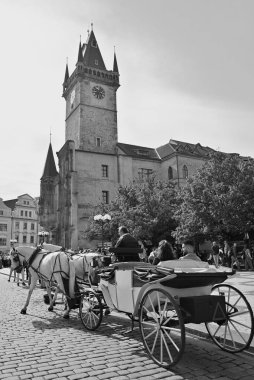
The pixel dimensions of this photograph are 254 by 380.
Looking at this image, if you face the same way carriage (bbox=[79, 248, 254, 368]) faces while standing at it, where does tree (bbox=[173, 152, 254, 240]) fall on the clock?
The tree is roughly at 2 o'clock from the carriage.

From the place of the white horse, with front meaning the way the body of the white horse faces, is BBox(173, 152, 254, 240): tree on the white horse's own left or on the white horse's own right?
on the white horse's own right

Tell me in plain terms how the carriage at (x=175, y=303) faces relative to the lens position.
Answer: facing away from the viewer and to the left of the viewer

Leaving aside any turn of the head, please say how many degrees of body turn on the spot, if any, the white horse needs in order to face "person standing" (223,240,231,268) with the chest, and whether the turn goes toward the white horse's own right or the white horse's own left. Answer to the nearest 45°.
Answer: approximately 90° to the white horse's own right

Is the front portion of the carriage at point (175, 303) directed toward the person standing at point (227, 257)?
no

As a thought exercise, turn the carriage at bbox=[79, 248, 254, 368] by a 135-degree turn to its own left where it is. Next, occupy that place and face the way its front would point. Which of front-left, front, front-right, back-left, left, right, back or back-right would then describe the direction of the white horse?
back-right

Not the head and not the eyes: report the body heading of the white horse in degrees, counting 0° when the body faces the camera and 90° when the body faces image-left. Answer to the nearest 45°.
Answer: approximately 135°
